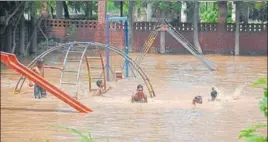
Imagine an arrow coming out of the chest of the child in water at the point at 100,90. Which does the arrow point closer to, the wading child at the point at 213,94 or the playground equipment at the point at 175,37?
the wading child

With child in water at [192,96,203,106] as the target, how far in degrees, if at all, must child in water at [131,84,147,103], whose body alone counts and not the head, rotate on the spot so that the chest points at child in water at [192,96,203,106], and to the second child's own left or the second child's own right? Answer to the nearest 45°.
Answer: approximately 90° to the second child's own left

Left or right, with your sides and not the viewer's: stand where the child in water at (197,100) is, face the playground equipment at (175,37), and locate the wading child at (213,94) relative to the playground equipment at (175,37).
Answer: right

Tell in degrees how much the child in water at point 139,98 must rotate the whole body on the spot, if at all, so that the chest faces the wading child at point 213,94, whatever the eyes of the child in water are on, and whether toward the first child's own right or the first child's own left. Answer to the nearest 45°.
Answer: approximately 90° to the first child's own left

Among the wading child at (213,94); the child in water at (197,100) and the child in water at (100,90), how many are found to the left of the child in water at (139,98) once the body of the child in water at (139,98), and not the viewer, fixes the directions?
2

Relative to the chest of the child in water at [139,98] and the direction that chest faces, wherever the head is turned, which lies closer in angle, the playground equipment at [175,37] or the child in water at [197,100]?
the child in water

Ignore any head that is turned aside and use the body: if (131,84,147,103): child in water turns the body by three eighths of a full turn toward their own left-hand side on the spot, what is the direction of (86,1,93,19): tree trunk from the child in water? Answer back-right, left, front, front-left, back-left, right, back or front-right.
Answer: front-left
